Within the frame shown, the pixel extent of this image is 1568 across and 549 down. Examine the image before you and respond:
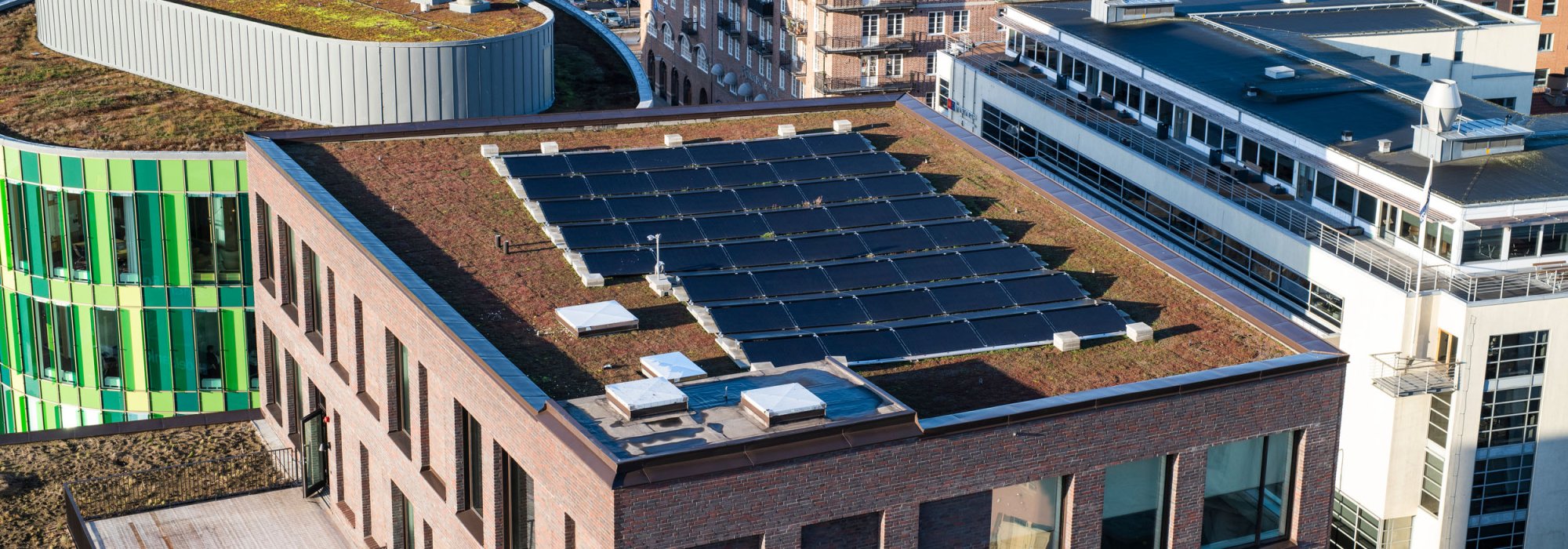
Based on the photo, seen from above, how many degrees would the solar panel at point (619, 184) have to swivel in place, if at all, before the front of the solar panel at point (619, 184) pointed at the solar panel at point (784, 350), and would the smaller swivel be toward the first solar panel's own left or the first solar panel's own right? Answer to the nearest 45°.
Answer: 0° — it already faces it

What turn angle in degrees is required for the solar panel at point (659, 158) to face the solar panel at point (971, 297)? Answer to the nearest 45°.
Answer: approximately 45° to its left

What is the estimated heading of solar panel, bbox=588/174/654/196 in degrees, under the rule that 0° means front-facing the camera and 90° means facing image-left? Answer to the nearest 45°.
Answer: approximately 0°

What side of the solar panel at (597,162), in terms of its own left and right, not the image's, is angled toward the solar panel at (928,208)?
left

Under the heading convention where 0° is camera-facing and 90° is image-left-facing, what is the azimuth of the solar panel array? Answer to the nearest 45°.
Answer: approximately 0°

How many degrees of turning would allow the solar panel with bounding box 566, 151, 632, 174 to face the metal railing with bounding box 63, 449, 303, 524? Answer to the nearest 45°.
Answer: approximately 90° to its right

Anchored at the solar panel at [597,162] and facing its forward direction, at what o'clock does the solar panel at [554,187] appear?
the solar panel at [554,187] is roughly at 1 o'clock from the solar panel at [597,162].

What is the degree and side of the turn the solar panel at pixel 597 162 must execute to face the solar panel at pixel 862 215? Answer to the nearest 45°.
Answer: approximately 45° to its left

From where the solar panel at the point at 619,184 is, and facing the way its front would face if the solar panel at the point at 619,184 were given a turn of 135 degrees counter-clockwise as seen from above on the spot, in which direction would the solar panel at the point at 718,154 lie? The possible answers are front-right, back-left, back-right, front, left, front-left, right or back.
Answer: front
